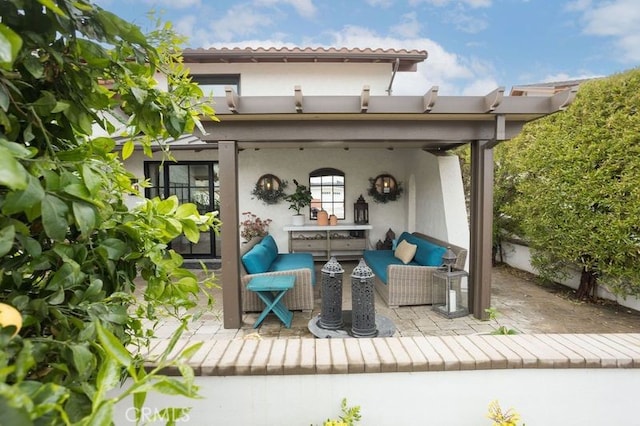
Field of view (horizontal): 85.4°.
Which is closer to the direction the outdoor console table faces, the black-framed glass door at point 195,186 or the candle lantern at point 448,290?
the candle lantern

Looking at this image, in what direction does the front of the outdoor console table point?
toward the camera

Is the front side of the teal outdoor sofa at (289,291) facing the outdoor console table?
no

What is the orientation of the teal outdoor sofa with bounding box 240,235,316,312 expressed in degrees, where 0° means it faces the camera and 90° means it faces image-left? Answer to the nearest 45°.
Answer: approximately 270°

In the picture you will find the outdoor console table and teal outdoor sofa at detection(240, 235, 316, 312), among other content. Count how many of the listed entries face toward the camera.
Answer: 1

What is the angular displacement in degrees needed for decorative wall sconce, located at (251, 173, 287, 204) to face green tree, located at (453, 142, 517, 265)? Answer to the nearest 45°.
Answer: approximately 90° to its left

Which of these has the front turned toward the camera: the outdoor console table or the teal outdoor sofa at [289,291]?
the outdoor console table

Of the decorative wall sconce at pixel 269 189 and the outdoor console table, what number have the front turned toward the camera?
2

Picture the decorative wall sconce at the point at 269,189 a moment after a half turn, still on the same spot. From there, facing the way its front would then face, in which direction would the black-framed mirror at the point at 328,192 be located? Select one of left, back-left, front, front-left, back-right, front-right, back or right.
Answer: right

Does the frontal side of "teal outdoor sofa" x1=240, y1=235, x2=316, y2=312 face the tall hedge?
yes

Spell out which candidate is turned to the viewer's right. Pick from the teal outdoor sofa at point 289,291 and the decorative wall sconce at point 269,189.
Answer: the teal outdoor sofa

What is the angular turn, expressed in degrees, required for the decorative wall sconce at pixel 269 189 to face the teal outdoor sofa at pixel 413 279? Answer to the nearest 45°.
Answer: approximately 45° to its left

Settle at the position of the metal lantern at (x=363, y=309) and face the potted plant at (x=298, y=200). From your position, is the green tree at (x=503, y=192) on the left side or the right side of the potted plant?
right

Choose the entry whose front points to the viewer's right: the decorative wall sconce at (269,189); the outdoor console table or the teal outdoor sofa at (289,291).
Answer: the teal outdoor sofa

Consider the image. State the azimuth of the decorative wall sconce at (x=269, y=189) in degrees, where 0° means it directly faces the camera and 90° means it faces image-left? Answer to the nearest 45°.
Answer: approximately 0°

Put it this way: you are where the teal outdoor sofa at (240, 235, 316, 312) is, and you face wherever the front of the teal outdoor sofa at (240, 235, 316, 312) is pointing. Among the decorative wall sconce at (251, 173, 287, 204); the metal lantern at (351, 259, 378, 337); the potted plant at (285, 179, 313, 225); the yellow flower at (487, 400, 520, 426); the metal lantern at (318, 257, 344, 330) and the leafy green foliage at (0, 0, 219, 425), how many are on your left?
2

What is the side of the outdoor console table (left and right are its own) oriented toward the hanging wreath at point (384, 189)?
left

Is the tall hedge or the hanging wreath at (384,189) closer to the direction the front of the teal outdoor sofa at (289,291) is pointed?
the tall hedge

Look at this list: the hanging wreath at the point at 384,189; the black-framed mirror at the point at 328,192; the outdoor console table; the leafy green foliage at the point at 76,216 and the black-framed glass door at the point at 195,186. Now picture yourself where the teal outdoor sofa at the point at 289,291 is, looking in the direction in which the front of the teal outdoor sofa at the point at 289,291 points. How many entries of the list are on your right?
1

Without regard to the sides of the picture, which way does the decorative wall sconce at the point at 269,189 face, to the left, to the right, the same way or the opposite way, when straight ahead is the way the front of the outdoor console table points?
the same way
